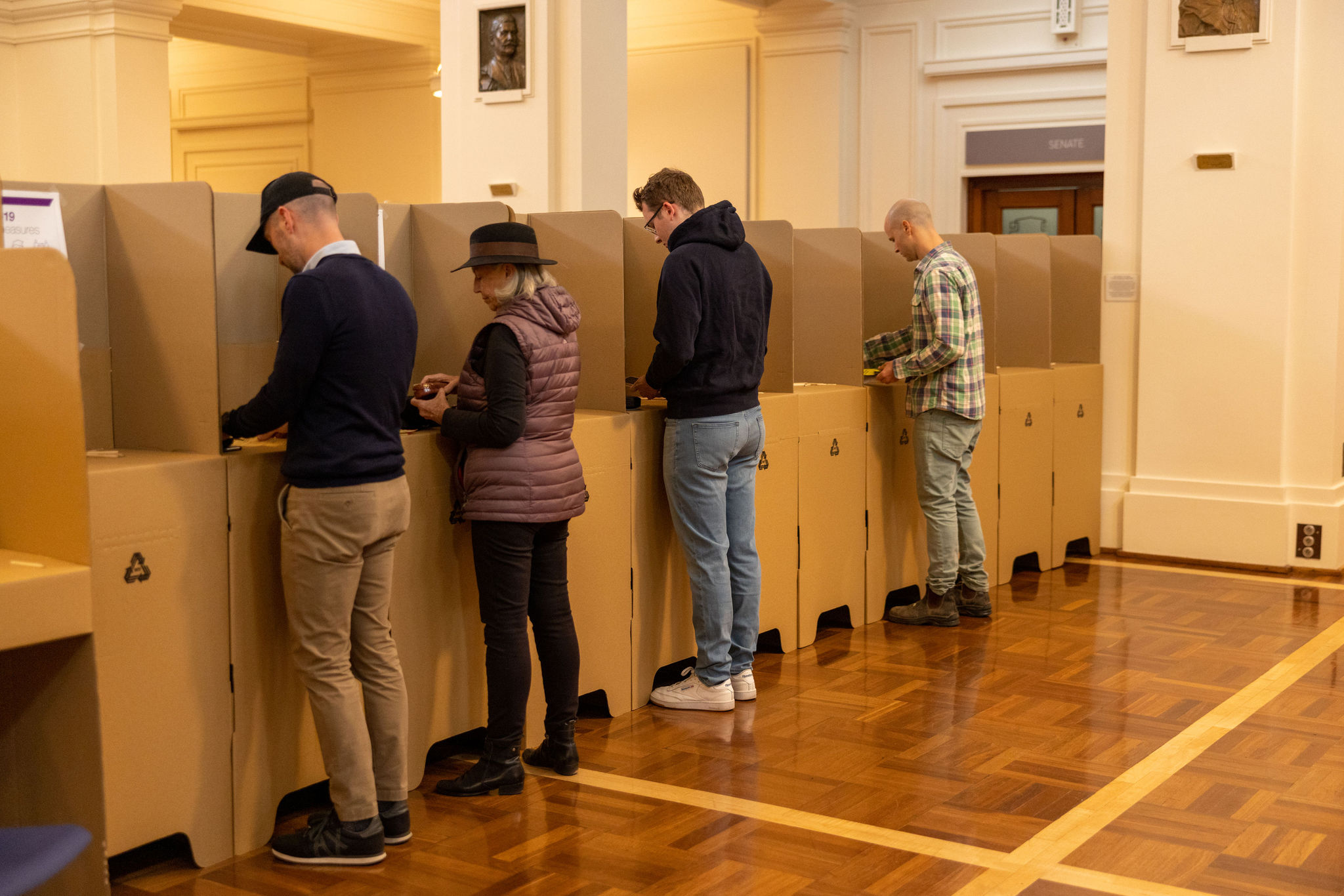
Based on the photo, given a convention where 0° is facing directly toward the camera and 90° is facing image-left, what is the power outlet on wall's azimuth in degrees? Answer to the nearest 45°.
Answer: approximately 0°

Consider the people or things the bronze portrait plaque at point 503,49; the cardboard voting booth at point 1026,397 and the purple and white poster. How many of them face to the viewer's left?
0

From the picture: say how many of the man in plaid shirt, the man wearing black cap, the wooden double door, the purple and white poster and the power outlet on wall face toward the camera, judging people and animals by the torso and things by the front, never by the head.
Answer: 3

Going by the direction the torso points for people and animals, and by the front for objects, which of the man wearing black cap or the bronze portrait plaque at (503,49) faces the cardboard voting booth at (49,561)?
the bronze portrait plaque

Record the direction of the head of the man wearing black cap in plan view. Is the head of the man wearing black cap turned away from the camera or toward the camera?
away from the camera

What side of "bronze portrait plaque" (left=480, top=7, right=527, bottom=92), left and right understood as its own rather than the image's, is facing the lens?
front

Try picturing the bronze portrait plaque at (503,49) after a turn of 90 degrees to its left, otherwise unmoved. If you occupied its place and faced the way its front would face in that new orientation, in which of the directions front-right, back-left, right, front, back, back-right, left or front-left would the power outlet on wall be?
front-right

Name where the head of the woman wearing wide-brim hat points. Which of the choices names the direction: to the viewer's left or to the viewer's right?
to the viewer's left

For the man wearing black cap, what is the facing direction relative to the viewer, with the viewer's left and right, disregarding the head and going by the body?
facing away from the viewer and to the left of the viewer

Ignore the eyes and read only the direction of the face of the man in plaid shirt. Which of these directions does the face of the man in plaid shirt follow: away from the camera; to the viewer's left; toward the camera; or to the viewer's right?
to the viewer's left

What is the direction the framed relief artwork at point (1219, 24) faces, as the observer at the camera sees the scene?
facing the viewer

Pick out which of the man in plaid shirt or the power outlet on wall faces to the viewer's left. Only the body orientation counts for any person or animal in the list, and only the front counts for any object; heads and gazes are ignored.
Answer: the man in plaid shirt

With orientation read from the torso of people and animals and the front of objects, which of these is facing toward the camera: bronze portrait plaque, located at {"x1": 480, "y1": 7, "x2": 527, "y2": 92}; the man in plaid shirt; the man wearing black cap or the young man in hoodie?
the bronze portrait plaque

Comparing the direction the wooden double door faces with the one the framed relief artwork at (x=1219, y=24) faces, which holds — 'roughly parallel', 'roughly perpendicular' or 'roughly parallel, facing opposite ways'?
roughly parallel

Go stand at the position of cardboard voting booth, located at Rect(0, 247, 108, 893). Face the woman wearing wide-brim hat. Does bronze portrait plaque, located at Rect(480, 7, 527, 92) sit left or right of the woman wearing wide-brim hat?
left

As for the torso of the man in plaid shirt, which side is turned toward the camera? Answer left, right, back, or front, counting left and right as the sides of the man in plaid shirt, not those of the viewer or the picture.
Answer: left

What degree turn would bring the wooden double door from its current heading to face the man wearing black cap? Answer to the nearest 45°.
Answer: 0° — it already faces them

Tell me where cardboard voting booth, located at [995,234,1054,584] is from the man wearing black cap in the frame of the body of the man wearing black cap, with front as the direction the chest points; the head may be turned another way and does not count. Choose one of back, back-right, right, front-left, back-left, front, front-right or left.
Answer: right
